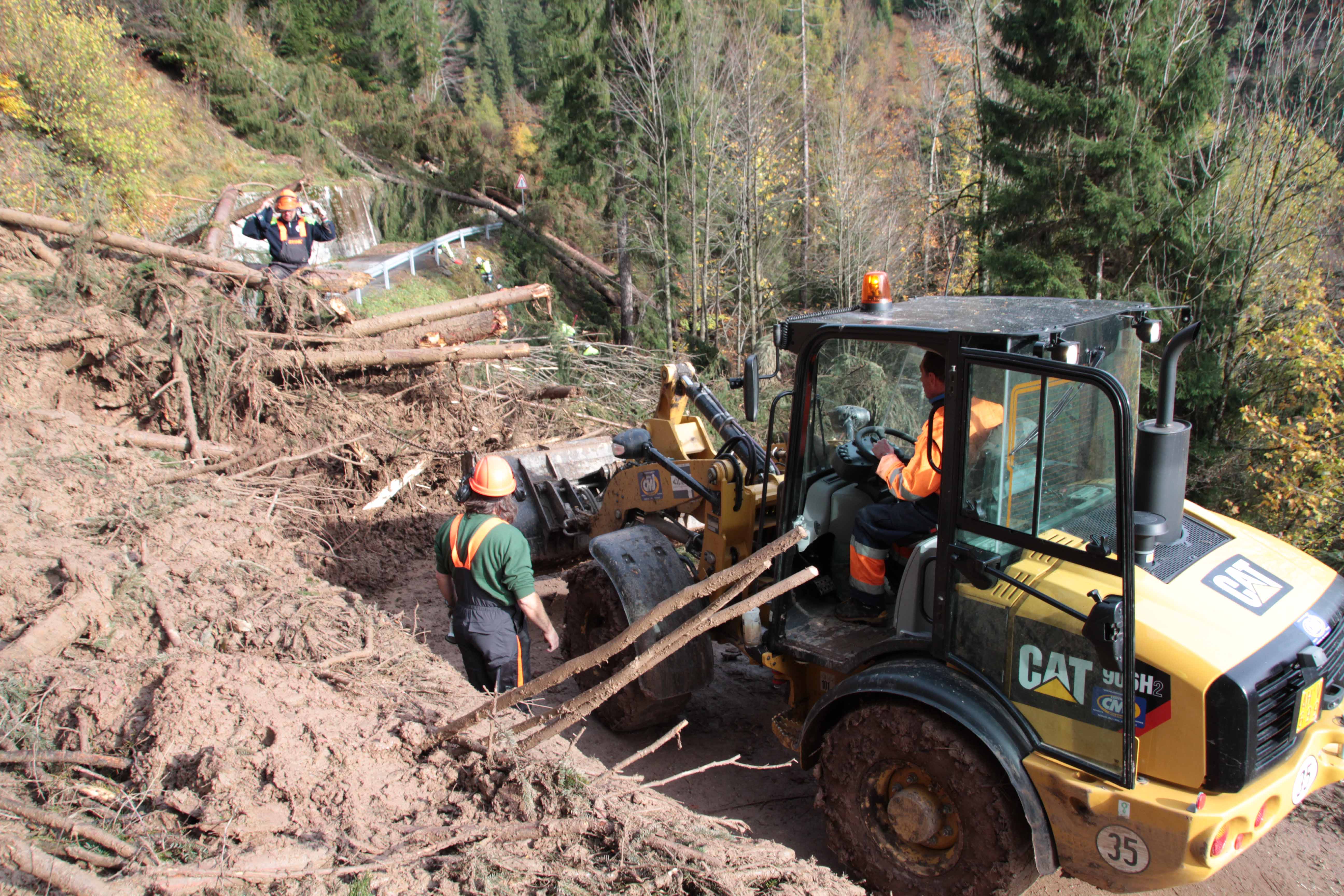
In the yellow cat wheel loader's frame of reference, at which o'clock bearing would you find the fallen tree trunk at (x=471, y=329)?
The fallen tree trunk is roughly at 12 o'clock from the yellow cat wheel loader.

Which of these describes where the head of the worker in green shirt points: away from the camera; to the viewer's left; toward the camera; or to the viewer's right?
away from the camera

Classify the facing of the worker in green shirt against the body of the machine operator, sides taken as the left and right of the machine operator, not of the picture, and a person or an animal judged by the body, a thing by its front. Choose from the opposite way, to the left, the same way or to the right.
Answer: to the right

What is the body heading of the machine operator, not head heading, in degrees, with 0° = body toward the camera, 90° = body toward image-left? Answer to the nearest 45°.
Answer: approximately 90°

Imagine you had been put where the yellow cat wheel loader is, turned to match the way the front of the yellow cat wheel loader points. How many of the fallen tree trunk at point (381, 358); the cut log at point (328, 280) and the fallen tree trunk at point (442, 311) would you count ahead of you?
3

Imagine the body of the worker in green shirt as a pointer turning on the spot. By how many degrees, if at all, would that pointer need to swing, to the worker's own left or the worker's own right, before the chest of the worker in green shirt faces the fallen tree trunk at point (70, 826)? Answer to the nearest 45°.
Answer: approximately 180°

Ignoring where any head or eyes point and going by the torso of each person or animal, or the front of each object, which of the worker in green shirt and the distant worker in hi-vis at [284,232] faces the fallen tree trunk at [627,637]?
the distant worker in hi-vis

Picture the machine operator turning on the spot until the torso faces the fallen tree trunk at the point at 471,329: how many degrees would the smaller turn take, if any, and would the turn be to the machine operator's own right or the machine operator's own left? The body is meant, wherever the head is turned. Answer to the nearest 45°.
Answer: approximately 45° to the machine operator's own right

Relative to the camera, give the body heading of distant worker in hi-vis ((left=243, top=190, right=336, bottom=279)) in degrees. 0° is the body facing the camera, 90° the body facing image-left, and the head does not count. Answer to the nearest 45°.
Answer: approximately 0°

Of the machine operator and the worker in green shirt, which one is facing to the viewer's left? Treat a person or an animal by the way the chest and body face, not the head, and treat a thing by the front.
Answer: the machine operator

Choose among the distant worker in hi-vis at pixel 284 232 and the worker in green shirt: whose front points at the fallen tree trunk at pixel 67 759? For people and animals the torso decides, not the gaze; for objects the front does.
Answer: the distant worker in hi-vis

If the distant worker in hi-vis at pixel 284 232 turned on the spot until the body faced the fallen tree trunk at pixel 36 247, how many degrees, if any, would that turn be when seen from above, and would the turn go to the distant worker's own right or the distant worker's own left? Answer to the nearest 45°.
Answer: approximately 90° to the distant worker's own right

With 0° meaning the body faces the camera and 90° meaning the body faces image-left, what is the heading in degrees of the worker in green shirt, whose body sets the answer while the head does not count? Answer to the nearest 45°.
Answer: approximately 225°

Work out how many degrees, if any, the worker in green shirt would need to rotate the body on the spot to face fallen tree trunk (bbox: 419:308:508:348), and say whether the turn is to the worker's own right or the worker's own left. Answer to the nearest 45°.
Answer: approximately 45° to the worker's own left

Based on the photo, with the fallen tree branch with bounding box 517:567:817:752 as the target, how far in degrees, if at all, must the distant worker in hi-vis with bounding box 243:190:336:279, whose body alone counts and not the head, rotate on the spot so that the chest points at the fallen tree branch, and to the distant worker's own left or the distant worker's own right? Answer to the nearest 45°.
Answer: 0° — they already face it

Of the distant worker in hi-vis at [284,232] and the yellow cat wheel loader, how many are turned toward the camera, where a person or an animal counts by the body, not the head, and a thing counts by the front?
1
